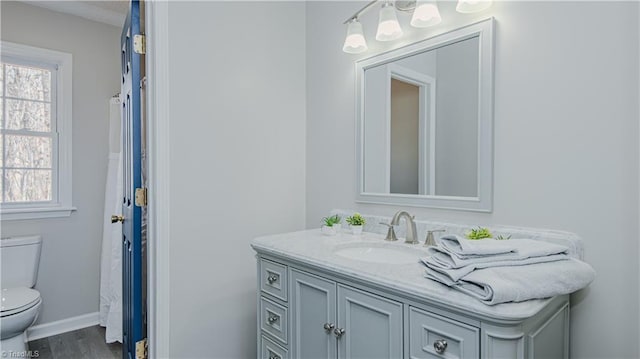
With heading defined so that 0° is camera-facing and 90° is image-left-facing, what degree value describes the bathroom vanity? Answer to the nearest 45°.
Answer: approximately 45°

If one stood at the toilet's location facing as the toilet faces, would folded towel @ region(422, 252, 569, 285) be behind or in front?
in front

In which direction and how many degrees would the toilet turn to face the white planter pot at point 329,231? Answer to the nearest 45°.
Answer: approximately 45° to its left

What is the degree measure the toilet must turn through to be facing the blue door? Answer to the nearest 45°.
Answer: approximately 45° to its left

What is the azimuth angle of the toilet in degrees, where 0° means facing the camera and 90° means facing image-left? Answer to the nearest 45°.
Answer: approximately 0°
